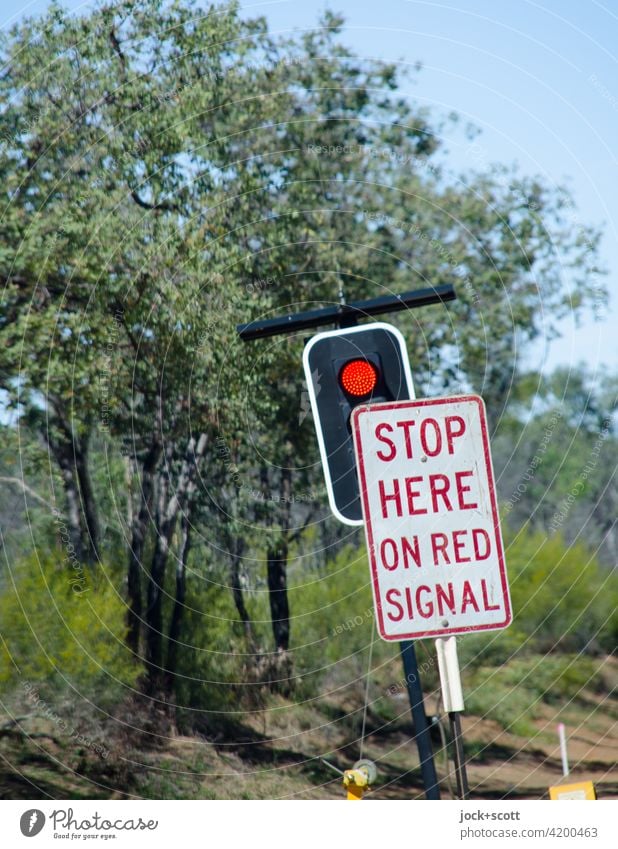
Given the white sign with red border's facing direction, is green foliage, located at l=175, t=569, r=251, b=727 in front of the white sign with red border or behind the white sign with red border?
behind

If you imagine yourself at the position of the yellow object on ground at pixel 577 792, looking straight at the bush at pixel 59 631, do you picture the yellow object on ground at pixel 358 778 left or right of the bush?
left

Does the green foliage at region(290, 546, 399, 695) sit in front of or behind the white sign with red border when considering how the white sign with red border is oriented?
behind

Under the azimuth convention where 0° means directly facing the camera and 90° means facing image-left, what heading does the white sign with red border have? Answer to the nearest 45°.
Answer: approximately 0°

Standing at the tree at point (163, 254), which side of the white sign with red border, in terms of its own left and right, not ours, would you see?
back

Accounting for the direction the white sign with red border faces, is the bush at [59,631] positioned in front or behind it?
behind
